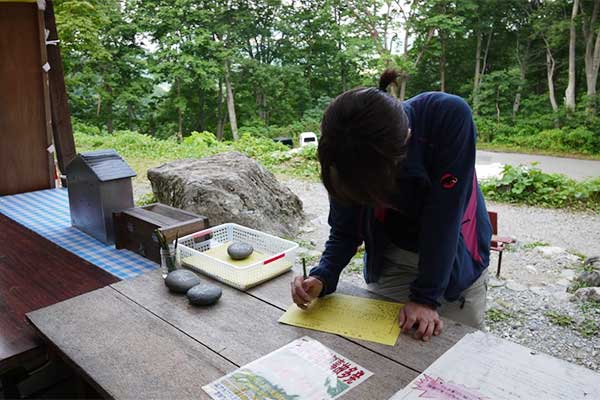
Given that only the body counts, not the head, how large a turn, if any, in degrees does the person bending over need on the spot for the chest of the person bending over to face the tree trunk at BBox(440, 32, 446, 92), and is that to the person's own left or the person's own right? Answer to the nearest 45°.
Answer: approximately 135° to the person's own right

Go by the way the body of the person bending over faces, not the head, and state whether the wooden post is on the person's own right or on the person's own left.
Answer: on the person's own right

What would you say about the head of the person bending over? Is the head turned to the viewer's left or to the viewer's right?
to the viewer's left

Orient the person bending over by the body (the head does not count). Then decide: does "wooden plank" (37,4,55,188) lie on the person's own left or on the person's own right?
on the person's own right

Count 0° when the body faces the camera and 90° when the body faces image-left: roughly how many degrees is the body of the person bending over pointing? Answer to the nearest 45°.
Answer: approximately 45°

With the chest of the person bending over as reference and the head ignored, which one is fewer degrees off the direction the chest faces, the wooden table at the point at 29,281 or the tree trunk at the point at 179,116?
the wooden table

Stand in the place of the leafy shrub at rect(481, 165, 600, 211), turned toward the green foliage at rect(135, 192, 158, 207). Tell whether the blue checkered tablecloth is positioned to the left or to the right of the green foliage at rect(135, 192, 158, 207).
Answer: left

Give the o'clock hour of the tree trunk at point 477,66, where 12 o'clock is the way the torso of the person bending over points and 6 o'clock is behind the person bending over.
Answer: The tree trunk is roughly at 5 o'clock from the person bending over.
